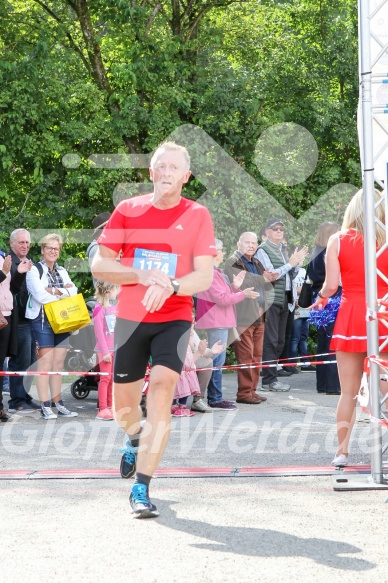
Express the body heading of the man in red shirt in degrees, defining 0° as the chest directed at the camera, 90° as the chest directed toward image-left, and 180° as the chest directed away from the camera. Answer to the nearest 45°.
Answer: approximately 0°

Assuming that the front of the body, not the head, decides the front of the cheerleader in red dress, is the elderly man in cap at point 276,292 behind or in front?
in front

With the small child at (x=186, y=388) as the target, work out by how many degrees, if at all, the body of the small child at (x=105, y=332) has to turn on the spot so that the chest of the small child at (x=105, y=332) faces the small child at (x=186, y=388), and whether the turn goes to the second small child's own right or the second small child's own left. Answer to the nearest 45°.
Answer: approximately 45° to the second small child's own left

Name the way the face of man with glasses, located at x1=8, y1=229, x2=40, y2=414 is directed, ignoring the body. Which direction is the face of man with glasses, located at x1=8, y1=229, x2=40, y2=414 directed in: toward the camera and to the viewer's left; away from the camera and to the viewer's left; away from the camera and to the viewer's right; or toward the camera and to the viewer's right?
toward the camera and to the viewer's right

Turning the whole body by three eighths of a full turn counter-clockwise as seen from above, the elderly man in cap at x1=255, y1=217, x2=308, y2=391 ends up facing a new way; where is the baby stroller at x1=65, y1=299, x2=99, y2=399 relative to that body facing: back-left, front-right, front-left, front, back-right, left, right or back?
left

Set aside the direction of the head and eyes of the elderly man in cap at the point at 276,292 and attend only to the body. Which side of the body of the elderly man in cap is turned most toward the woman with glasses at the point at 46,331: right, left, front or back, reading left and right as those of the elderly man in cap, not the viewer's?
right

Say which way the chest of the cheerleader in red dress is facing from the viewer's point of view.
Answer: away from the camera

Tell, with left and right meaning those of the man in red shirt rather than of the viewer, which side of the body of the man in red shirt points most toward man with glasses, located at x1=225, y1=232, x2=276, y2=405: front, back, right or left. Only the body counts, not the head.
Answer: back

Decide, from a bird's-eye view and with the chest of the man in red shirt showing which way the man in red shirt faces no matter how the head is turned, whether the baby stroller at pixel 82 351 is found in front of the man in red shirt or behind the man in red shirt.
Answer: behind

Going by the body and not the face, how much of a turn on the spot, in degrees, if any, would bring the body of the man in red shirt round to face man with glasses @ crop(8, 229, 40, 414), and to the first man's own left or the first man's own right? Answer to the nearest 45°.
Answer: approximately 180°

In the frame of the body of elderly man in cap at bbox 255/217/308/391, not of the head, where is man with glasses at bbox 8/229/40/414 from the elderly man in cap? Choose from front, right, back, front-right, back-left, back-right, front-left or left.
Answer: right

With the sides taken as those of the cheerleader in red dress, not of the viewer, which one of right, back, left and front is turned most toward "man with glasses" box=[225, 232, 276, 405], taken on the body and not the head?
front

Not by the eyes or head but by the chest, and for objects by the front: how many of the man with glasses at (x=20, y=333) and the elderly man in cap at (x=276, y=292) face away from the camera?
0
